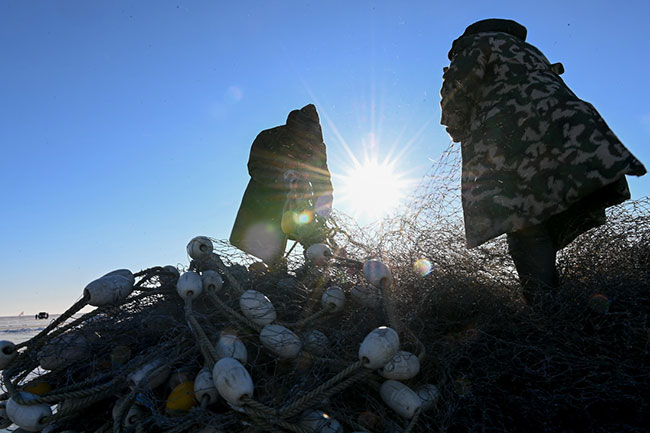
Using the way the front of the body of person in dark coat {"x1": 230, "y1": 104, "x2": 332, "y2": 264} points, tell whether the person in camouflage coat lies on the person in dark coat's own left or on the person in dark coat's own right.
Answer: on the person in dark coat's own right

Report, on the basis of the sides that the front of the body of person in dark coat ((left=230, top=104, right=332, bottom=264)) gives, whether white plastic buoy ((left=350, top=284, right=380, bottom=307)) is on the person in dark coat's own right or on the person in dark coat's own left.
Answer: on the person in dark coat's own right

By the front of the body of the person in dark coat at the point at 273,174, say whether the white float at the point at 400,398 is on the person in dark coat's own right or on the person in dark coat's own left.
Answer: on the person in dark coat's own right
